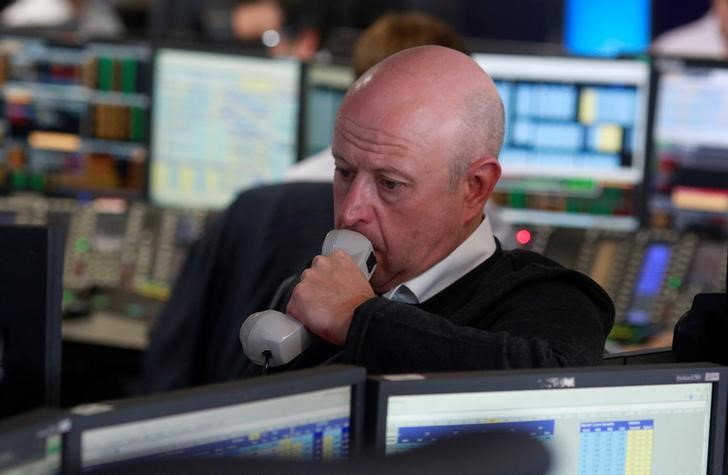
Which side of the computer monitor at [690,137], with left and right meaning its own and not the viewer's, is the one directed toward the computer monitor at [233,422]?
front

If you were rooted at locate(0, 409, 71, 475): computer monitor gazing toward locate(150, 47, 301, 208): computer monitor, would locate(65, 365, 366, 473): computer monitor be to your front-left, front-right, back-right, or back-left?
front-right

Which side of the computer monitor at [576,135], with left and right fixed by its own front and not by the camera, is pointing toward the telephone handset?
front

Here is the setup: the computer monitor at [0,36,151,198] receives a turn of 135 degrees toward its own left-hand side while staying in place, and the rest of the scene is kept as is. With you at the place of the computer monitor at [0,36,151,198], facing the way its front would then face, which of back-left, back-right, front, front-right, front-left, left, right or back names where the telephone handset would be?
back-right

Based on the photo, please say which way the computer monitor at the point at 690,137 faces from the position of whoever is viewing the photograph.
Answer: facing the viewer

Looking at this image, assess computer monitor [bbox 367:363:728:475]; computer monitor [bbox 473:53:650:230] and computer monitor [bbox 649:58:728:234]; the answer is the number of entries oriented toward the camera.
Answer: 3

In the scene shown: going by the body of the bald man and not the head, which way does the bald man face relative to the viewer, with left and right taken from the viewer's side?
facing the viewer and to the left of the viewer

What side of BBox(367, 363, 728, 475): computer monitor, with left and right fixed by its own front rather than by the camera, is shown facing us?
front

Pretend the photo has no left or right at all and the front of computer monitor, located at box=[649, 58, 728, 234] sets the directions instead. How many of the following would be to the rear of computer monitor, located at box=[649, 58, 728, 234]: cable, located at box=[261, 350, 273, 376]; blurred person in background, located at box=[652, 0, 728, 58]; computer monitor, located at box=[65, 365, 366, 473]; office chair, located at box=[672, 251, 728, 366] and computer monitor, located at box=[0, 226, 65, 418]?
1

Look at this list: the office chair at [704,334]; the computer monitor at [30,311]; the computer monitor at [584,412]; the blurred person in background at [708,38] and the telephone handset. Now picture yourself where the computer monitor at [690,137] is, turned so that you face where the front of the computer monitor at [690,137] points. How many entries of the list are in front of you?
4

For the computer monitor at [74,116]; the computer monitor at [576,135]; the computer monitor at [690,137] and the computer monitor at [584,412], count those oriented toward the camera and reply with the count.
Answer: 4

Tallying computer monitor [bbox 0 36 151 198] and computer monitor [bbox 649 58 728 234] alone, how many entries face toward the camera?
2

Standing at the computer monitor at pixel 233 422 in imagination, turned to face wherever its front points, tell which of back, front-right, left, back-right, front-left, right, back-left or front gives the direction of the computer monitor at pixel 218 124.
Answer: back-left

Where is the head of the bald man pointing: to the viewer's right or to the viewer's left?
to the viewer's left
